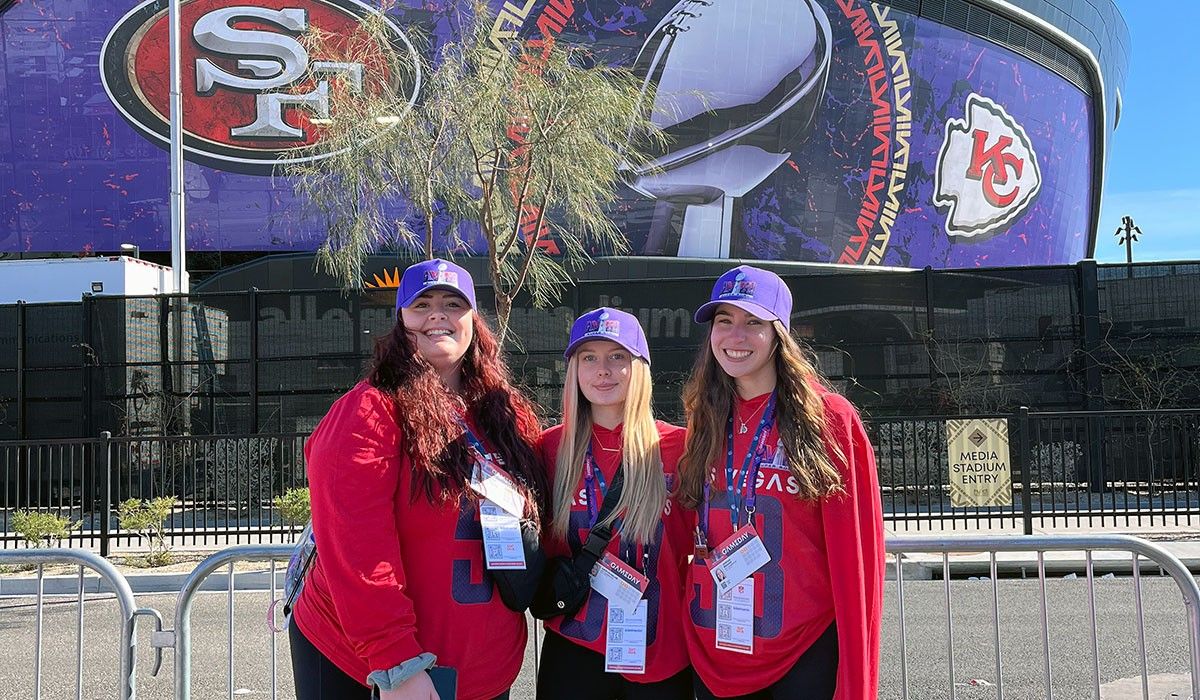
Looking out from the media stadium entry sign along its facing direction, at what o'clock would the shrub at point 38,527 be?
The shrub is roughly at 2 o'clock from the media stadium entry sign.

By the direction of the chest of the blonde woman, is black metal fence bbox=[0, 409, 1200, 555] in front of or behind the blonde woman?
behind

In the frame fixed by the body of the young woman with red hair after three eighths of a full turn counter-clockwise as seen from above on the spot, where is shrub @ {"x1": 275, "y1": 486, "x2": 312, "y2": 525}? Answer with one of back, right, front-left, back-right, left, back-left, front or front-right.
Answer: front

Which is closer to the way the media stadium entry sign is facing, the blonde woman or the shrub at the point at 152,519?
the blonde woman

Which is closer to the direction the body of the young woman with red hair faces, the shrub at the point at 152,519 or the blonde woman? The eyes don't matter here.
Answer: the blonde woman

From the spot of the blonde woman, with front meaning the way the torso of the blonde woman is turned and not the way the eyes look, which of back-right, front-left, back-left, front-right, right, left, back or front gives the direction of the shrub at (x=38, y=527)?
back-right

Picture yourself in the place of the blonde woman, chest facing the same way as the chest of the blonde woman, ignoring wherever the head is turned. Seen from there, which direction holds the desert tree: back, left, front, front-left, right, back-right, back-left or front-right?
back

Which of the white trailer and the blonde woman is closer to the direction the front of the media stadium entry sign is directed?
the blonde woman
